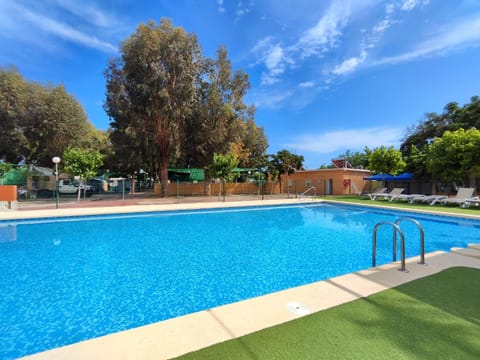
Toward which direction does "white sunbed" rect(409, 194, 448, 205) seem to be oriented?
to the viewer's left

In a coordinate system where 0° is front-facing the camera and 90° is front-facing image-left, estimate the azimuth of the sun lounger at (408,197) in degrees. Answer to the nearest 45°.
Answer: approximately 90°

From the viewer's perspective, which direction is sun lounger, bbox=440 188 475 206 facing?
to the viewer's left

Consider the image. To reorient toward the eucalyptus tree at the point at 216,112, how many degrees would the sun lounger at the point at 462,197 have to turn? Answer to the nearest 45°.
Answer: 0° — it already faces it

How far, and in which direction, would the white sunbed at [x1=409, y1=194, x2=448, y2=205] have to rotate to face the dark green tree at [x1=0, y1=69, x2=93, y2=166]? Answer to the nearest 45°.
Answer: approximately 45° to its left

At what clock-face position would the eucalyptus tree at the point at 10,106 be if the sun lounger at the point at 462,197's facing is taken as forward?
The eucalyptus tree is roughly at 1 o'clock from the sun lounger.

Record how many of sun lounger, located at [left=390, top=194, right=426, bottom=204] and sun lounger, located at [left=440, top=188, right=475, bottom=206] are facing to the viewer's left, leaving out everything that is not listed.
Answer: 2

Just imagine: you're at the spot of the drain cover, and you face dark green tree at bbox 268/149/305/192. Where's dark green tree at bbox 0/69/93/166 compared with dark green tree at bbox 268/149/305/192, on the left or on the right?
left
